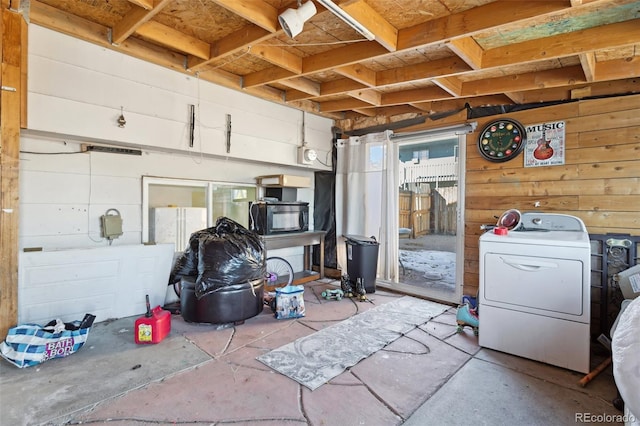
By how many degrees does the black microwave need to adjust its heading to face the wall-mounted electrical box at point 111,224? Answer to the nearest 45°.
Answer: approximately 90° to its right

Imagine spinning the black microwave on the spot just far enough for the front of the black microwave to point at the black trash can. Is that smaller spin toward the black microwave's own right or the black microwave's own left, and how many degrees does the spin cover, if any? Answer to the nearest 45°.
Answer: approximately 45° to the black microwave's own left

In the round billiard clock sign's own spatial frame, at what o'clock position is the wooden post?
The wooden post is roughly at 12 o'clock from the round billiard clock sign.

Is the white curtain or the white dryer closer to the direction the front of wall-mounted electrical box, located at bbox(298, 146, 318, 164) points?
the white dryer

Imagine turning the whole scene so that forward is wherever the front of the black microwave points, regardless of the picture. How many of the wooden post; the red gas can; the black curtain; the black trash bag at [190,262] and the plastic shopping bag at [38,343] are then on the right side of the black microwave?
4

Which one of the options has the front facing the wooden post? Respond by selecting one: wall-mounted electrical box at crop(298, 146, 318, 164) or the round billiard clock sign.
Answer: the round billiard clock sign

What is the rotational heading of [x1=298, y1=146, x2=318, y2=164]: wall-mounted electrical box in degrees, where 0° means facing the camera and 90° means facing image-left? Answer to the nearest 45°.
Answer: approximately 315°

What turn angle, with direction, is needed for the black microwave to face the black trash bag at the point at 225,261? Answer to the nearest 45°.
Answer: approximately 45° to its right

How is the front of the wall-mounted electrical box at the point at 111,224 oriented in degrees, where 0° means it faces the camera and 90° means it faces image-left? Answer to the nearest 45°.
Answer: approximately 315°
